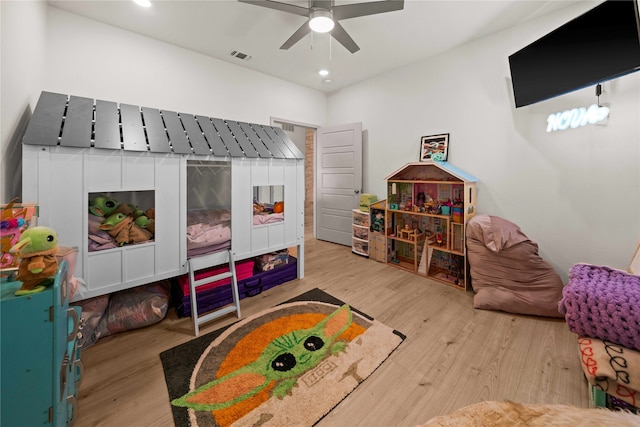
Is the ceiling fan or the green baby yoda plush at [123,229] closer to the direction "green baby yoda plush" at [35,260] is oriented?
the ceiling fan

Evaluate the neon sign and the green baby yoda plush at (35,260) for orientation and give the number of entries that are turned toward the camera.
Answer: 1

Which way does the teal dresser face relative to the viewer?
to the viewer's right
